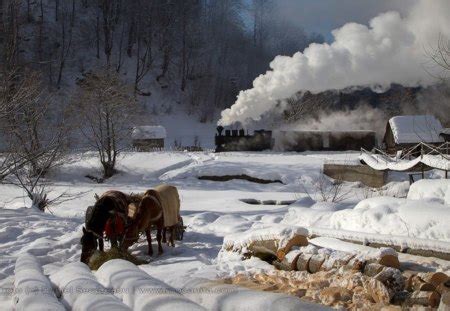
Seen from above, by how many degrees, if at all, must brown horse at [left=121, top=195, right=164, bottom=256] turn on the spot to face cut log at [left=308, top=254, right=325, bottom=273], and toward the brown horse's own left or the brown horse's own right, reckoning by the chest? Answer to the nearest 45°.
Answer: approximately 90° to the brown horse's own left

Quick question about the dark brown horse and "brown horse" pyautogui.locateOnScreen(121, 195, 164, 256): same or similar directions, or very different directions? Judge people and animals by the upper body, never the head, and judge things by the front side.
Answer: same or similar directions

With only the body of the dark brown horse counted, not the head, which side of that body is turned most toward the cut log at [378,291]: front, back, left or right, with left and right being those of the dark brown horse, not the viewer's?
left

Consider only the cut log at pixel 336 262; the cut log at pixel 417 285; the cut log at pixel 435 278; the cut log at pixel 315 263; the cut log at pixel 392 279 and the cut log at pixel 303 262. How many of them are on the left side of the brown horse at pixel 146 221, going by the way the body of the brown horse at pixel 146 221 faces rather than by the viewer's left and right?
6

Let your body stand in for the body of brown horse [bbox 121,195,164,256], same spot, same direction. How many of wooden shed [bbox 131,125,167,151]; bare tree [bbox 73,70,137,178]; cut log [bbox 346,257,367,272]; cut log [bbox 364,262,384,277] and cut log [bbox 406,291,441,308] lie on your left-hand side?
3

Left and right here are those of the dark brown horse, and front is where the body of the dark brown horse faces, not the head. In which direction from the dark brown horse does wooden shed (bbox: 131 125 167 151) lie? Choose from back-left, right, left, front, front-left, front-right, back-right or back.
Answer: back-right

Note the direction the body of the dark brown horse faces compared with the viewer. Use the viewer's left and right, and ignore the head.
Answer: facing the viewer and to the left of the viewer

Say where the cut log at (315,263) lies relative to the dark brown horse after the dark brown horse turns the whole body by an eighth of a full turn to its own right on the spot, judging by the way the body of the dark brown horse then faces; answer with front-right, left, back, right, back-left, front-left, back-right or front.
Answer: back-left

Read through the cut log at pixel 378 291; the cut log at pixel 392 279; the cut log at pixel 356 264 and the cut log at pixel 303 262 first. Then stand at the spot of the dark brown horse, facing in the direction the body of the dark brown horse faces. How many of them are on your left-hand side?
4

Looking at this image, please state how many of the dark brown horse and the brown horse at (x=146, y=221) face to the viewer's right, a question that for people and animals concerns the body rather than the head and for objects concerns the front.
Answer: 0

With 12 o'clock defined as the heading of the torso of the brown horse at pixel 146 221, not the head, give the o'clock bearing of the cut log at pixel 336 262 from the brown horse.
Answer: The cut log is roughly at 9 o'clock from the brown horse.

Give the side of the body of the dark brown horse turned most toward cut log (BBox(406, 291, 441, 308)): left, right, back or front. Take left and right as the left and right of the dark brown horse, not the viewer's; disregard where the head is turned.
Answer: left

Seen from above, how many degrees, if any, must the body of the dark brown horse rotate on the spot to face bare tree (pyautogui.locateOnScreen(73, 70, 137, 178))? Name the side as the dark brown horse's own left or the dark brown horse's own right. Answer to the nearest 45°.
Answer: approximately 135° to the dark brown horse's own right

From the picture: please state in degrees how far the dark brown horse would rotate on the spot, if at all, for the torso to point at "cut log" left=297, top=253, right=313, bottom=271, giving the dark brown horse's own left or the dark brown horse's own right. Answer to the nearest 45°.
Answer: approximately 90° to the dark brown horse's own left

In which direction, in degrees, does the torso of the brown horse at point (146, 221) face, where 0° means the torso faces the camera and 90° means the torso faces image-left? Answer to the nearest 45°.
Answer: approximately 45°

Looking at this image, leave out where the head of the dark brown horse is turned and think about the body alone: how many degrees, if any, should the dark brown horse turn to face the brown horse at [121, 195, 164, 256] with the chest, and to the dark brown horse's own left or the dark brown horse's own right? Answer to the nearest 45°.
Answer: approximately 135° to the dark brown horse's own left

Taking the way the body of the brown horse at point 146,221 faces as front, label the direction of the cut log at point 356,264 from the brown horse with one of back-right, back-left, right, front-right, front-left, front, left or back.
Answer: left

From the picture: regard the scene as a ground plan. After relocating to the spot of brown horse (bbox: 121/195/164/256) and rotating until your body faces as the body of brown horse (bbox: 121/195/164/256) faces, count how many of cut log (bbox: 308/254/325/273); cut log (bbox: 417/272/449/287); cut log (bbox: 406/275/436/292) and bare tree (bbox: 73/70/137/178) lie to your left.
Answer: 3
